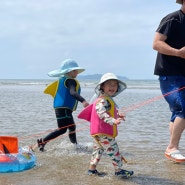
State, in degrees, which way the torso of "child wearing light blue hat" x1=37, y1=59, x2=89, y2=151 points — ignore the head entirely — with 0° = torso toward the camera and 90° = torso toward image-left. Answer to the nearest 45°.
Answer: approximately 270°

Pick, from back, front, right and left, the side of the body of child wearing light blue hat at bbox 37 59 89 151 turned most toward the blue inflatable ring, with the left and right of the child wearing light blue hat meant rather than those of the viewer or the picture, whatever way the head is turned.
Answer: back
